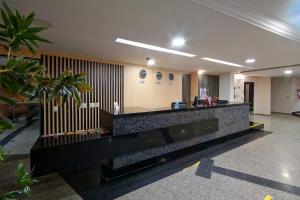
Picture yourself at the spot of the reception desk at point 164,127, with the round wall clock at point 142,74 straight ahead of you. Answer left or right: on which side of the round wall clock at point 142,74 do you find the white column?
right

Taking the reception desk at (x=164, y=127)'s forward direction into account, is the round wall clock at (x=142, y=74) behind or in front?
behind

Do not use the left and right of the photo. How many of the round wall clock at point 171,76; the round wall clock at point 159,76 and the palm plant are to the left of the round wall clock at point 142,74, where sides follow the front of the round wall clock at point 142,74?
2

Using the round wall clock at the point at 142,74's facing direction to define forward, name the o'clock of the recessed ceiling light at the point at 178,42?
The recessed ceiling light is roughly at 1 o'clock from the round wall clock.

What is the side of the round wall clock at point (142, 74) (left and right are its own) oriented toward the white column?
left

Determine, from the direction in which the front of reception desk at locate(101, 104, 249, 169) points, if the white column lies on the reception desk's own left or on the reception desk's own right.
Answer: on the reception desk's own left

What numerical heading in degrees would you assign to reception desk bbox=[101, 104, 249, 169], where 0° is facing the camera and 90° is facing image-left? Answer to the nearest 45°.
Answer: approximately 315°

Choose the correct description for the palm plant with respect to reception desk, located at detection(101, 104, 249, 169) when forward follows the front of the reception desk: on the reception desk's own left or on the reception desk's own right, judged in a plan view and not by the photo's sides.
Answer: on the reception desk's own right

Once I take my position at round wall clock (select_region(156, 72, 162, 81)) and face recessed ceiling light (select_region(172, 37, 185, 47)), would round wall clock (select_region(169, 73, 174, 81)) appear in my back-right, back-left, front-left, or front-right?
back-left

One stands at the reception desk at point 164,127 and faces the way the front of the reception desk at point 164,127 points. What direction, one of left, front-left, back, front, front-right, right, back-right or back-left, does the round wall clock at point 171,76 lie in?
back-left
